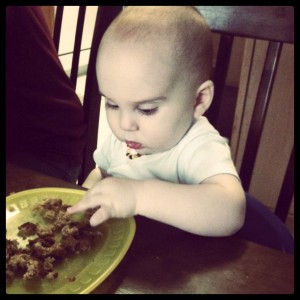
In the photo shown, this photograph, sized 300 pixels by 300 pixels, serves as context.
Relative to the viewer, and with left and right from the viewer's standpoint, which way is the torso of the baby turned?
facing the viewer and to the left of the viewer

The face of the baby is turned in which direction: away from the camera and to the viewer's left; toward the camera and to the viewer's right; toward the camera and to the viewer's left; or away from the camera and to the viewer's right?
toward the camera and to the viewer's left
